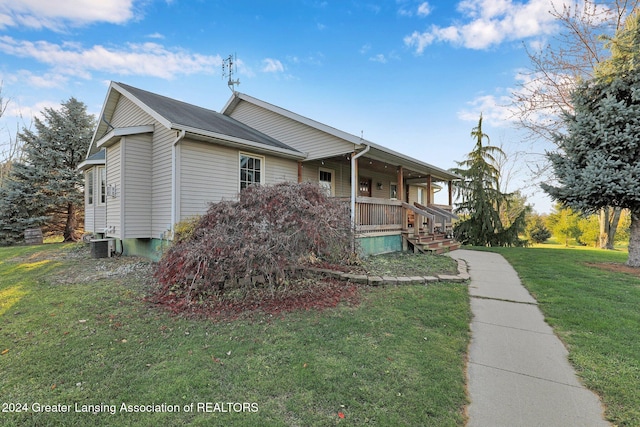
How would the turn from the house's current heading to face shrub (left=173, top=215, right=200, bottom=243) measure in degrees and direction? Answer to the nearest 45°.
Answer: approximately 45° to its right

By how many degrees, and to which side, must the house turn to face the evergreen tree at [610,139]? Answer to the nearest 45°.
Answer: approximately 45° to its left

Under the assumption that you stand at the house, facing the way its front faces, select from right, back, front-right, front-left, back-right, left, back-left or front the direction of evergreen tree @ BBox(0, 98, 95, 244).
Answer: back

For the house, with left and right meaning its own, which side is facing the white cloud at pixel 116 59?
back

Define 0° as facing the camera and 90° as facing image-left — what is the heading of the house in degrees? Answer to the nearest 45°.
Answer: approximately 315°

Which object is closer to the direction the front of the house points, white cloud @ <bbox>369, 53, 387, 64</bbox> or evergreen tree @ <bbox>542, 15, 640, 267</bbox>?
the evergreen tree

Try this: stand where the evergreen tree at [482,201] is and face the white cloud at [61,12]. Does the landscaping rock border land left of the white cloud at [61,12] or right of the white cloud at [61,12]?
left
